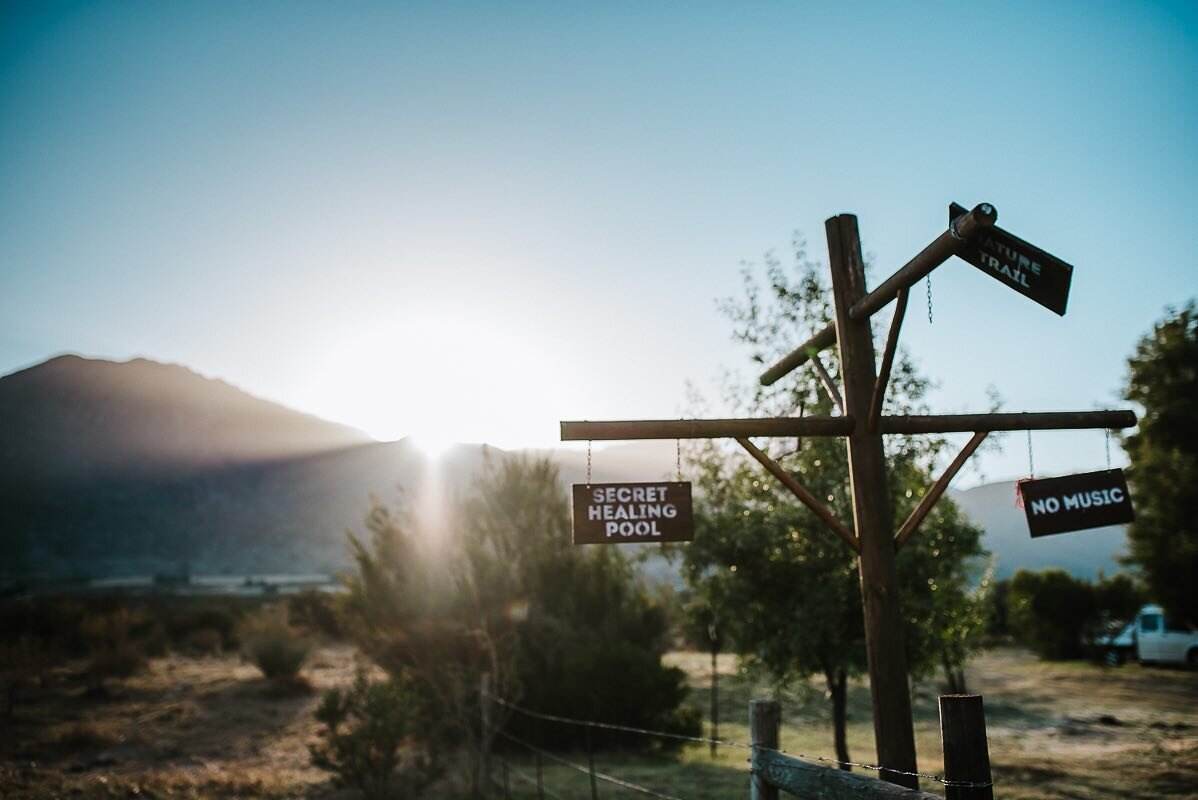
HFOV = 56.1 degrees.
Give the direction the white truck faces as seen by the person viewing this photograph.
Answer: facing to the left of the viewer

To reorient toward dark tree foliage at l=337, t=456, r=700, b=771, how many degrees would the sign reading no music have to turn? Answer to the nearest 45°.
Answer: approximately 135° to its right

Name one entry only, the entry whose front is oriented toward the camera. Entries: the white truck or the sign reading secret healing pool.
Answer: the sign reading secret healing pool

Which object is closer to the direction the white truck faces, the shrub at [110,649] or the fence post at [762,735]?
the shrub

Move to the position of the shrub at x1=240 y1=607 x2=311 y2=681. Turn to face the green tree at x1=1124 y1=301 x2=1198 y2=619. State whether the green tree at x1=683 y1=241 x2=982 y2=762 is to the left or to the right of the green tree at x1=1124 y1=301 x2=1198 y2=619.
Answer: right

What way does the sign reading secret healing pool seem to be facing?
toward the camera

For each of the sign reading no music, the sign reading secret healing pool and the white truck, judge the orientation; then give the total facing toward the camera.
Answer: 2

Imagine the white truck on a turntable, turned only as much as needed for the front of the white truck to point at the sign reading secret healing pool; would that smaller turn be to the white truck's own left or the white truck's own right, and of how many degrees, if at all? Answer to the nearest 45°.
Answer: approximately 90° to the white truck's own left

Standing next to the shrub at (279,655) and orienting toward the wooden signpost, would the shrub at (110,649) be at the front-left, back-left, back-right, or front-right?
back-right

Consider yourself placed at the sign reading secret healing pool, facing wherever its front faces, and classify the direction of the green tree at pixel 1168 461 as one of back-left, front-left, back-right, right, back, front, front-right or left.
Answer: back-left

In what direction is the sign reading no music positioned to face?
toward the camera

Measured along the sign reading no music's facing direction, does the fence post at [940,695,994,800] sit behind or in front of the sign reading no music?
in front

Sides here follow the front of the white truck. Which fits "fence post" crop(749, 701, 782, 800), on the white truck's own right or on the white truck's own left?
on the white truck's own left
